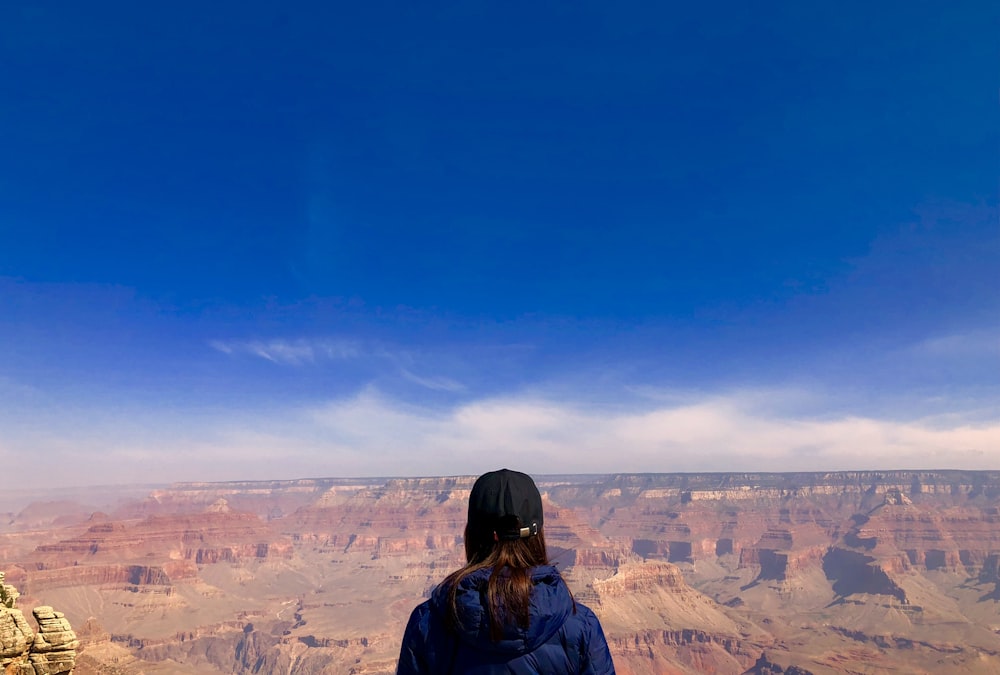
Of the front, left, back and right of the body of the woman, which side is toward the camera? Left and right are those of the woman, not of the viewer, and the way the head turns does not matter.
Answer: back

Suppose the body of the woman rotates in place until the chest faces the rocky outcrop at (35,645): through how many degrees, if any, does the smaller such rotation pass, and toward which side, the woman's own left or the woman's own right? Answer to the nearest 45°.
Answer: approximately 45° to the woman's own left

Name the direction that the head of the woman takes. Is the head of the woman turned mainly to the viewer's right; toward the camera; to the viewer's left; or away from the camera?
away from the camera
